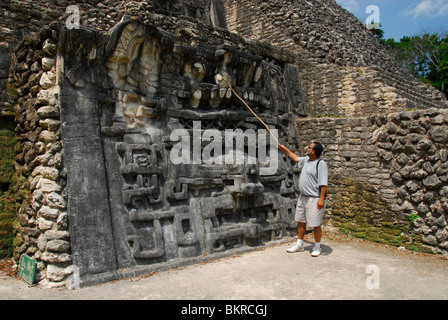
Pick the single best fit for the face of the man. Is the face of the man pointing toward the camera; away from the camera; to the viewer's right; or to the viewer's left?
to the viewer's left

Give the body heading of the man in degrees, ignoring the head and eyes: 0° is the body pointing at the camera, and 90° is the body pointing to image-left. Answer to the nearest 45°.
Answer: approximately 45°

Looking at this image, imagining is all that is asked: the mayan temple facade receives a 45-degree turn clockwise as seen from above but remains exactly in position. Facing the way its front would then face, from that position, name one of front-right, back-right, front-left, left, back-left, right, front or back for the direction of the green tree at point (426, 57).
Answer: back-left

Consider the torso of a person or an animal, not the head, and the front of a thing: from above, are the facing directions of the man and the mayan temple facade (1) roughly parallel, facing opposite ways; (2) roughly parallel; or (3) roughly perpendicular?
roughly perpendicular

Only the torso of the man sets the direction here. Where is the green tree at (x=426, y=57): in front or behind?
behind
